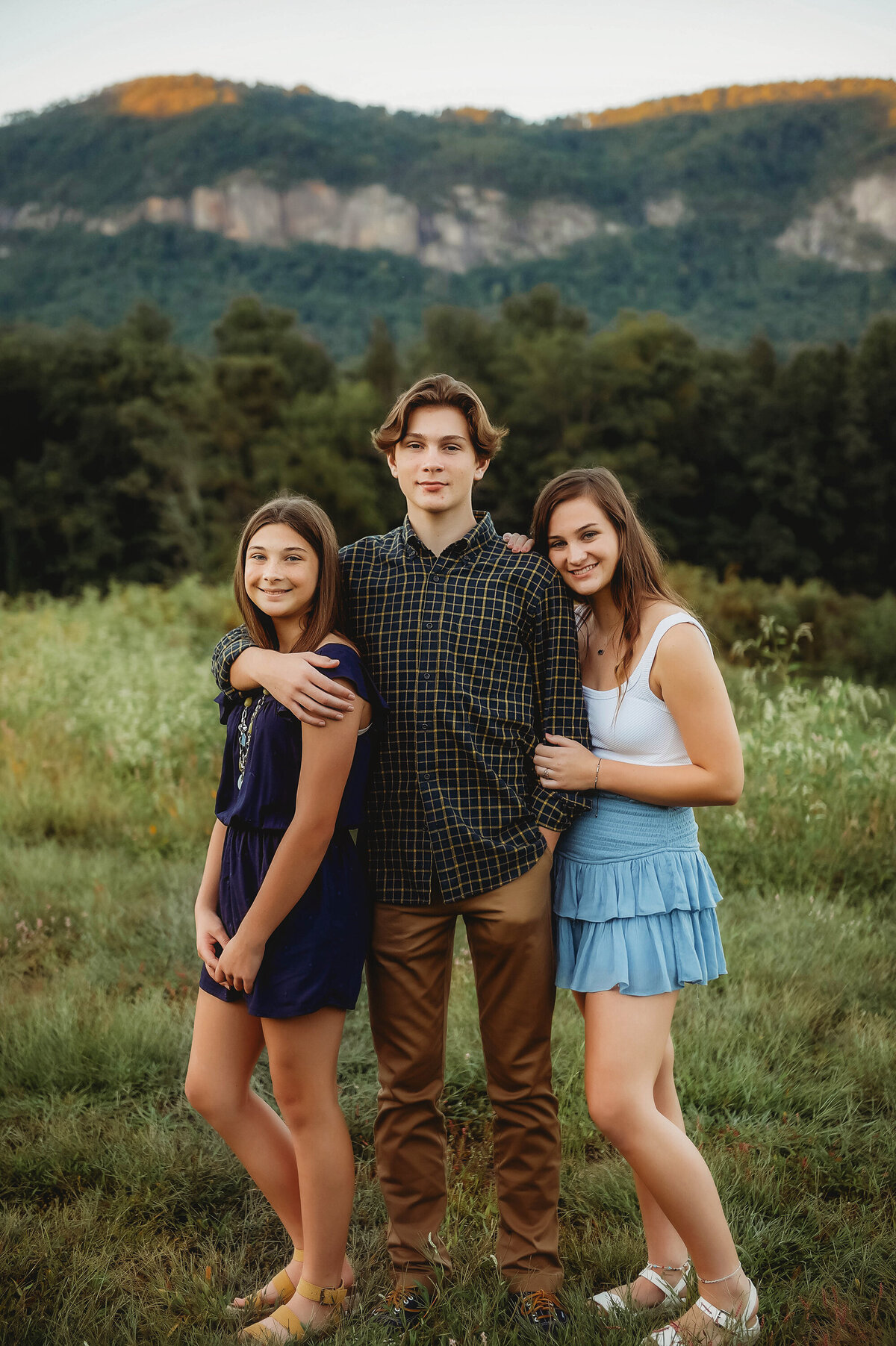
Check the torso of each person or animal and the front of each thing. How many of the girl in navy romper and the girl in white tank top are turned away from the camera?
0

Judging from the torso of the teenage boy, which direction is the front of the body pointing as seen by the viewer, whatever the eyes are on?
toward the camera

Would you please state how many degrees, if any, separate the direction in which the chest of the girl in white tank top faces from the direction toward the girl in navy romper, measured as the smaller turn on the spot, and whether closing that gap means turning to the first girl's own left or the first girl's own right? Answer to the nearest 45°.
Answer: approximately 45° to the first girl's own right

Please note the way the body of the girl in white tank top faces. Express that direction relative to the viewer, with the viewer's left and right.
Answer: facing the viewer and to the left of the viewer

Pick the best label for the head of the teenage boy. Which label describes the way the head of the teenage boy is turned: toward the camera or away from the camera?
toward the camera

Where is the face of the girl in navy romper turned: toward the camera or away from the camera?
toward the camera

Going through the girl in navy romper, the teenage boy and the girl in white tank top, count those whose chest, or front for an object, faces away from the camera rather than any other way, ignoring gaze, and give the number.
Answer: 0
